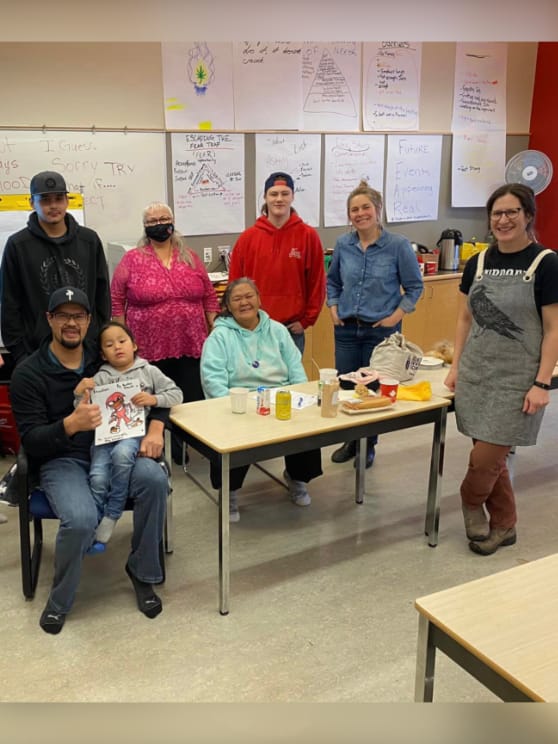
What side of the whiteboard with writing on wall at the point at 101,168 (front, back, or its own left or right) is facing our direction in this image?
front

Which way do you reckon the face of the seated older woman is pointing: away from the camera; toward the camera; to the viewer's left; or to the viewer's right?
toward the camera

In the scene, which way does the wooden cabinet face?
toward the camera

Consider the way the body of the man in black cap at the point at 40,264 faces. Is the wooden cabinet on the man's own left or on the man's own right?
on the man's own left

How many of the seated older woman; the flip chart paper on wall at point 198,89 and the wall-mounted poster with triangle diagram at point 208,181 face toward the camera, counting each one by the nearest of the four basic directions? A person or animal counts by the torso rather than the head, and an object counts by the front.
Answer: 3

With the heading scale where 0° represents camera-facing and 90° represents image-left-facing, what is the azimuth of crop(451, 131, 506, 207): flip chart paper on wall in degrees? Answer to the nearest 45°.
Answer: approximately 0°

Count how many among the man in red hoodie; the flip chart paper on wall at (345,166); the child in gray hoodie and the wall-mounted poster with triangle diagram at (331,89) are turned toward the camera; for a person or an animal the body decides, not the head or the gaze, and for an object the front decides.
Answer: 4

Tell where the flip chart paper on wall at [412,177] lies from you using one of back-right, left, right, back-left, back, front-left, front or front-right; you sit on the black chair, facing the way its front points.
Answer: back-left

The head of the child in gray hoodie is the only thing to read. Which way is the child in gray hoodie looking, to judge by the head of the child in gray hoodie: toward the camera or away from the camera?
toward the camera

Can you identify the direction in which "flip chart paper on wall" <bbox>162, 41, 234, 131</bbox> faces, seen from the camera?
facing the viewer

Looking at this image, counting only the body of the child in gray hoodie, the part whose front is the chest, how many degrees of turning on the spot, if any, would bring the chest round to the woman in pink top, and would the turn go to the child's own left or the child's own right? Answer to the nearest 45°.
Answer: approximately 180°

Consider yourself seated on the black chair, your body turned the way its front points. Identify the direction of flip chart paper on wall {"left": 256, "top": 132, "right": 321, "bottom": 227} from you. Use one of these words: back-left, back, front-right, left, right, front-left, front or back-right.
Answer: back-left

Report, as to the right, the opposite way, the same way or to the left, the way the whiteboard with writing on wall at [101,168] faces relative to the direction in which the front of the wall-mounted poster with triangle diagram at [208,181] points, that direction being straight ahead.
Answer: the same way

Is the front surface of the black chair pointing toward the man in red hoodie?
no

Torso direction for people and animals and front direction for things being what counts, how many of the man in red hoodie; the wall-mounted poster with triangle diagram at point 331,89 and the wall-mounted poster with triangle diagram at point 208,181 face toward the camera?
3

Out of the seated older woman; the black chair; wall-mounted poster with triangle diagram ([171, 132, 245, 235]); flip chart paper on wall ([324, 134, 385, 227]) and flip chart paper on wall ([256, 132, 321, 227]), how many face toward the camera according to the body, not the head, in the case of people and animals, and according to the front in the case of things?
5

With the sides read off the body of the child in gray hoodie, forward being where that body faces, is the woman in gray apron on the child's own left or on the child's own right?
on the child's own left

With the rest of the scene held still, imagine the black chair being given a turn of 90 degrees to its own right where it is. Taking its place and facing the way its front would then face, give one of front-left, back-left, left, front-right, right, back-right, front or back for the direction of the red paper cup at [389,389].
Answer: back

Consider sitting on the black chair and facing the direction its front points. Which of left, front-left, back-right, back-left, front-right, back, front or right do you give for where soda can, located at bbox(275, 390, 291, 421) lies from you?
left

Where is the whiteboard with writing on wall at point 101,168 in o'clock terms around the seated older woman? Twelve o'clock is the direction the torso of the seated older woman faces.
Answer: The whiteboard with writing on wall is roughly at 5 o'clock from the seated older woman.

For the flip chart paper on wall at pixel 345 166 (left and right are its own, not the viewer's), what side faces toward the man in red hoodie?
front

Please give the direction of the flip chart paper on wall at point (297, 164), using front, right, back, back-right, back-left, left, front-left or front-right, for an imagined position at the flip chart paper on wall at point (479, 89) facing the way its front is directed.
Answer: front-right
